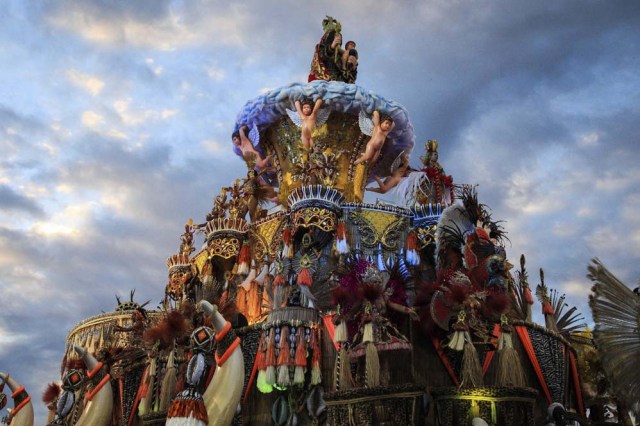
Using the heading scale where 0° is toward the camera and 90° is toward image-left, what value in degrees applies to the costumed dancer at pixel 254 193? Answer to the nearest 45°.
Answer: approximately 45°
